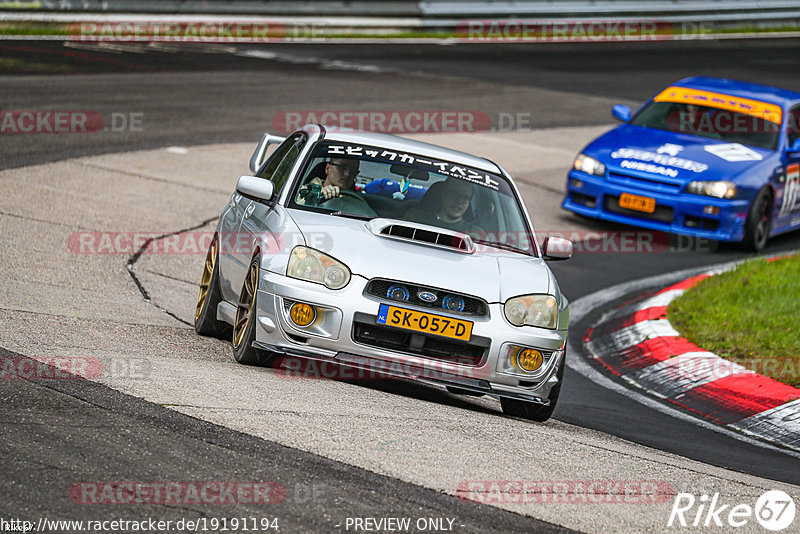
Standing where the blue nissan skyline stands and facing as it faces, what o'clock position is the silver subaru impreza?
The silver subaru impreza is roughly at 11 o'clock from the blue nissan skyline.

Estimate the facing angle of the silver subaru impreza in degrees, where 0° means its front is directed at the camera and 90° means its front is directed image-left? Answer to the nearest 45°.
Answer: approximately 0°

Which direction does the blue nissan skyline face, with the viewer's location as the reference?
facing the viewer and to the left of the viewer

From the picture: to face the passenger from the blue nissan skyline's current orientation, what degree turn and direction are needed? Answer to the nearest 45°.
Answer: approximately 45° to its left

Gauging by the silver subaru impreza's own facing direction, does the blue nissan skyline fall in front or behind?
behind

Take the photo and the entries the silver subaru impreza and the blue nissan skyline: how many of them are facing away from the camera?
0

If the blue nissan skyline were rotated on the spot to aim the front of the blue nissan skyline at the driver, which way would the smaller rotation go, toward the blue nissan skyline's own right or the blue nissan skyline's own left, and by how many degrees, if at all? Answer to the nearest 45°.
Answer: approximately 45° to the blue nissan skyline's own left
